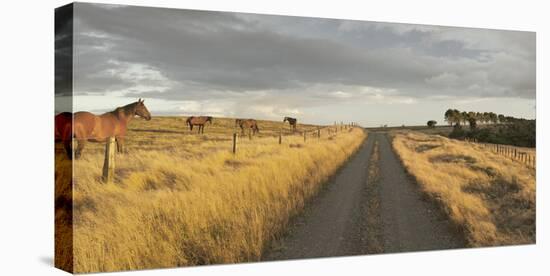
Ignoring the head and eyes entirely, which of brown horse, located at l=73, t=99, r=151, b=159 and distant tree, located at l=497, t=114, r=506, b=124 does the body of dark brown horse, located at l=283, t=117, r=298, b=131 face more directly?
the brown horse

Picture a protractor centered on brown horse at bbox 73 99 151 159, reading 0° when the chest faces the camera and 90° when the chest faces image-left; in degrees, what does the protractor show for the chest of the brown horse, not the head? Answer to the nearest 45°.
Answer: approximately 270°

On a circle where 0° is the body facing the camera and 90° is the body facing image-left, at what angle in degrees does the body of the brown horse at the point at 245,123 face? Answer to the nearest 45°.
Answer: approximately 90°

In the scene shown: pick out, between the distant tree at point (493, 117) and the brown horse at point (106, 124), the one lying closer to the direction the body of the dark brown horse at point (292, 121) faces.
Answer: the brown horse

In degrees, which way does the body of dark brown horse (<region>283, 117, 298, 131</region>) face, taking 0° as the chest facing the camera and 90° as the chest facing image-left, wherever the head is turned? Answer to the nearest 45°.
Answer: approximately 45°

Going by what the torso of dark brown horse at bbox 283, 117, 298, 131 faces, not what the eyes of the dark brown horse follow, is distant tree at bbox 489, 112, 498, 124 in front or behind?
behind
